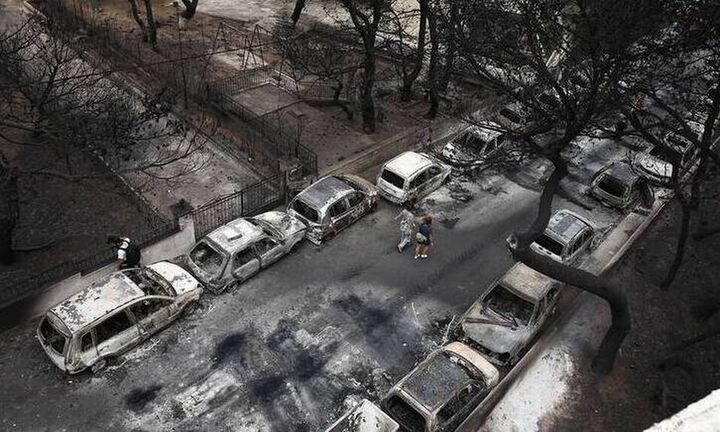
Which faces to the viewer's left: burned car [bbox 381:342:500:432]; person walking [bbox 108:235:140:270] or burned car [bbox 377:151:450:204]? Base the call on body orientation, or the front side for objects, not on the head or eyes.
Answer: the person walking

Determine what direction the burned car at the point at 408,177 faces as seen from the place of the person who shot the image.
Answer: facing away from the viewer and to the right of the viewer

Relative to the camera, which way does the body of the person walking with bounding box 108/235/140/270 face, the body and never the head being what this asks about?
to the viewer's left

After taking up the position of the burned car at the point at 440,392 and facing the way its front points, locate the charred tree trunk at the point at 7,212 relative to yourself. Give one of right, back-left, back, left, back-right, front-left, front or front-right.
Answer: right

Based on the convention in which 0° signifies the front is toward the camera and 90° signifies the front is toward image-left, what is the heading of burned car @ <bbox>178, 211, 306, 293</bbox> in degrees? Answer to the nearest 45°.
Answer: approximately 225°

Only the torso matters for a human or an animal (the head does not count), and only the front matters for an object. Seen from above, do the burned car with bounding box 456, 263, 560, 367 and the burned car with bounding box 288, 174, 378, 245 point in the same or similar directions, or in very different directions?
very different directions

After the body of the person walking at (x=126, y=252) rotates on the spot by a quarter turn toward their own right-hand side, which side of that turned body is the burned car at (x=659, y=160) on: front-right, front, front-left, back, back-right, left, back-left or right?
right

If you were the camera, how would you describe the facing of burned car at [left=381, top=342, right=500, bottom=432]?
facing away from the viewer and to the right of the viewer

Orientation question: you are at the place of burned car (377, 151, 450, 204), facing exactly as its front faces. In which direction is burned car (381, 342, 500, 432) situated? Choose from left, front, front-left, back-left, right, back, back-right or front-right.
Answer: back-right
